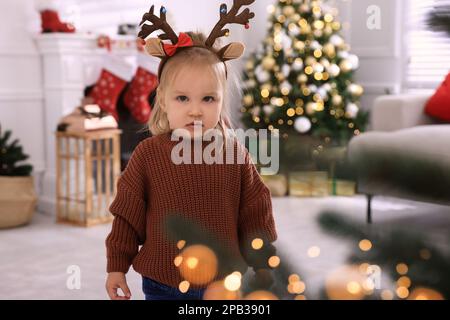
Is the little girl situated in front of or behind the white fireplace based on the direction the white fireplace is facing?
in front

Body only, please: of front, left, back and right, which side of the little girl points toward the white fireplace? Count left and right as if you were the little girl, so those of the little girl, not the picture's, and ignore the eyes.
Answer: back

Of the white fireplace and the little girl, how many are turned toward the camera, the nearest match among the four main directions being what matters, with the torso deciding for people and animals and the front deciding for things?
2

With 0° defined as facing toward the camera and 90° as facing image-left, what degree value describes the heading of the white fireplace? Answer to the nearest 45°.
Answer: approximately 0°

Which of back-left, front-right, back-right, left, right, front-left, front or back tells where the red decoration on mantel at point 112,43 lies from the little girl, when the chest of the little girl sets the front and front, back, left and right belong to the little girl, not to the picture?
back

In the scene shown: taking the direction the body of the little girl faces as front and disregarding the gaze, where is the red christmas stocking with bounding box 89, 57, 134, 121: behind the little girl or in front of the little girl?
behind

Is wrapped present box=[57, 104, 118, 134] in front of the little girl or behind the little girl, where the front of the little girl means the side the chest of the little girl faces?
behind
